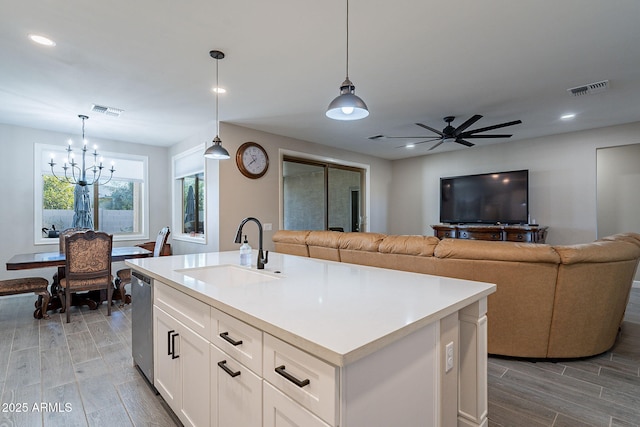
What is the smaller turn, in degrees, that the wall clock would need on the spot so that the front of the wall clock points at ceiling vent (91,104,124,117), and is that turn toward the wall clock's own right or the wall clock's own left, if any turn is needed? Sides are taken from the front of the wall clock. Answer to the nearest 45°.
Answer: approximately 135° to the wall clock's own right

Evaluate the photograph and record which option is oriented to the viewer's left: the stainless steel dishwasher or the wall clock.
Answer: the stainless steel dishwasher

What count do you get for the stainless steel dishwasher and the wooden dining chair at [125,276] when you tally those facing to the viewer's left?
2

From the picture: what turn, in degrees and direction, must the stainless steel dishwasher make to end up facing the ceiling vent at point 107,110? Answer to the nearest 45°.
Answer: approximately 90° to its right

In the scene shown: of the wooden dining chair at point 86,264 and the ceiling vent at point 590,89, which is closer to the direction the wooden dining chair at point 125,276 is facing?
the wooden dining chair

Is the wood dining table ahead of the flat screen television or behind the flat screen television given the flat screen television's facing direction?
ahead

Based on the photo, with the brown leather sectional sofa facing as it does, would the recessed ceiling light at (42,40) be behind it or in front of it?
behind

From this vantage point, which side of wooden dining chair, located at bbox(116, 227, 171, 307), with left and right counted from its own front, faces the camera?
left

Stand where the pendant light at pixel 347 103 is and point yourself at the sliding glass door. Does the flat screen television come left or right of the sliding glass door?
right

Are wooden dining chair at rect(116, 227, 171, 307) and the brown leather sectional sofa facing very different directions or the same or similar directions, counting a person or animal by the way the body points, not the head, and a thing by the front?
very different directions

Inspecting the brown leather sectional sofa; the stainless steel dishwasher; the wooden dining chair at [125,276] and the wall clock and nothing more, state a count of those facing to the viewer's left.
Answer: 2

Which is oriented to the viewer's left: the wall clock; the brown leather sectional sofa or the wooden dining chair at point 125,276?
the wooden dining chair

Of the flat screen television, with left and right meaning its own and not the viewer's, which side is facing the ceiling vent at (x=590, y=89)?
front

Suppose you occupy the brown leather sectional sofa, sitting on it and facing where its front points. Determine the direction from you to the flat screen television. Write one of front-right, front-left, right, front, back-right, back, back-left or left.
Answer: front-left

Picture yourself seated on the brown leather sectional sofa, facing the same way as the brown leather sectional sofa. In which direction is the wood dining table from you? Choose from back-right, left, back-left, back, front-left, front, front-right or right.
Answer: back-left

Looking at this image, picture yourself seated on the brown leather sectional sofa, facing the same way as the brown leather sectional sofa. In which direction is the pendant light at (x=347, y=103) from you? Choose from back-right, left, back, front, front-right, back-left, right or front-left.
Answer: back
